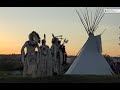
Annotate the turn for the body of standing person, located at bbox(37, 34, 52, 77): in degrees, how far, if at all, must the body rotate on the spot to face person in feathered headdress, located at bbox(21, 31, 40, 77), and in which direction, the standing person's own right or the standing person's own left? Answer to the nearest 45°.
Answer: approximately 45° to the standing person's own right

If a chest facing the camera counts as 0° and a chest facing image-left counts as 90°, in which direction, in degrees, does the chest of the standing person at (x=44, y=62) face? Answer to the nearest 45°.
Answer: approximately 0°
